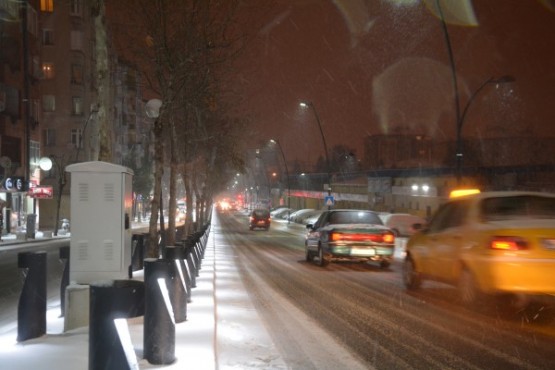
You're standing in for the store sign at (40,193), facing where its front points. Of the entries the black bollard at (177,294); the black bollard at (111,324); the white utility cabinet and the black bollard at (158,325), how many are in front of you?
4

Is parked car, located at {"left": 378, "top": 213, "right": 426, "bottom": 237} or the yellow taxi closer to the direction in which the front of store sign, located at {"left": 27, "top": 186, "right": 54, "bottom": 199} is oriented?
the yellow taxi

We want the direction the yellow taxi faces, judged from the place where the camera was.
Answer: facing away from the viewer and to the left of the viewer

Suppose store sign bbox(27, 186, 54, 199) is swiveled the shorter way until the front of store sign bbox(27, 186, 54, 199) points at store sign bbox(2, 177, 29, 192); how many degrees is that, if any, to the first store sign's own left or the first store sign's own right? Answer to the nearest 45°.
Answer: approximately 45° to the first store sign's own right

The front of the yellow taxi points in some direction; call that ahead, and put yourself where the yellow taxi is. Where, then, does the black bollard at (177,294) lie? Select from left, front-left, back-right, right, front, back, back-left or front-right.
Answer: left

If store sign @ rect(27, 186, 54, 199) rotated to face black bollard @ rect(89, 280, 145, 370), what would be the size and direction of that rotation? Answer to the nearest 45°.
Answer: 0° — it already faces it

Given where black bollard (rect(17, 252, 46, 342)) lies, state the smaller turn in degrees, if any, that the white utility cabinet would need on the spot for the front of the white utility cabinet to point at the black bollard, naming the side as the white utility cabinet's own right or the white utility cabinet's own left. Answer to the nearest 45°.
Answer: approximately 135° to the white utility cabinet's own right

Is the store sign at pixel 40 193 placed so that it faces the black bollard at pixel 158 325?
yes
